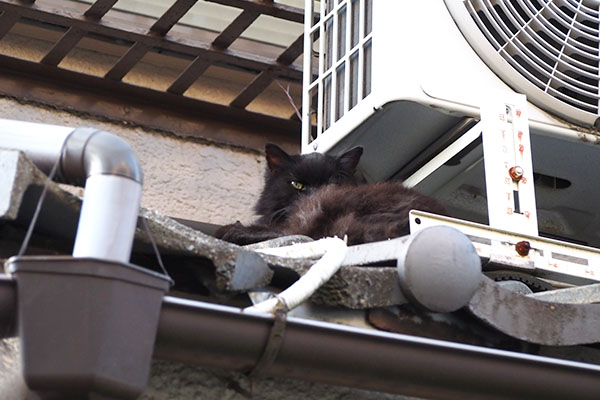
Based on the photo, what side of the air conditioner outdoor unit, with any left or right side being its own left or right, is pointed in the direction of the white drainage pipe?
right

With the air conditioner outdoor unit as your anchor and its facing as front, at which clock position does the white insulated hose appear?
The white insulated hose is roughly at 2 o'clock from the air conditioner outdoor unit.

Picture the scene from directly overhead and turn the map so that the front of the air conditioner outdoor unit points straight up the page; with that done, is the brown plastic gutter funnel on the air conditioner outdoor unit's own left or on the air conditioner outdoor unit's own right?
on the air conditioner outdoor unit's own right

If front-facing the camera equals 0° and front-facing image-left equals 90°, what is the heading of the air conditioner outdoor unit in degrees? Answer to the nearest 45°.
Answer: approximately 315°
